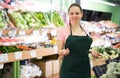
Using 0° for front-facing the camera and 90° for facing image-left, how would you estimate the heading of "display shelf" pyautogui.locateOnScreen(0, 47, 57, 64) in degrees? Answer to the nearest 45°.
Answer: approximately 315°

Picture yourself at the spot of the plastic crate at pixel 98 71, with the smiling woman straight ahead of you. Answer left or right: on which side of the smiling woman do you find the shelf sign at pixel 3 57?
left
